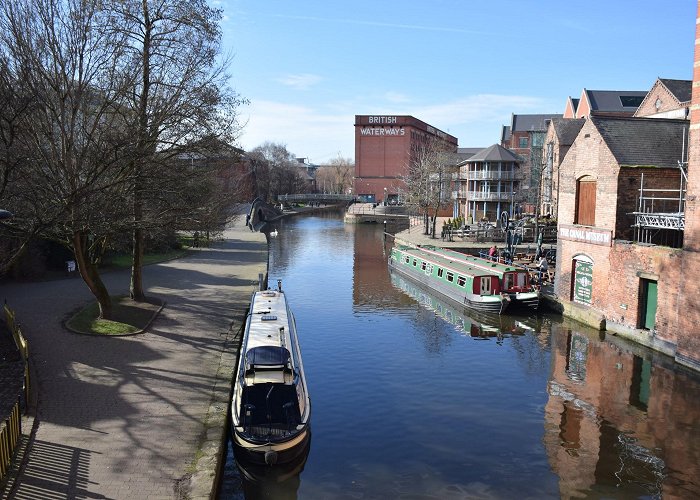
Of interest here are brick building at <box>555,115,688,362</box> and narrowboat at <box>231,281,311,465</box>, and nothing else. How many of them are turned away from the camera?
1

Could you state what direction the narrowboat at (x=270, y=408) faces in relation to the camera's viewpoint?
facing away from the viewer

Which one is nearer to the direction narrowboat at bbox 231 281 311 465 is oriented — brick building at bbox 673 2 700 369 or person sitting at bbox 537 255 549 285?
the person sitting

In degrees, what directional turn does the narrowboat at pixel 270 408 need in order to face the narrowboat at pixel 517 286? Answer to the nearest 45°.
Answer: approximately 45° to its right

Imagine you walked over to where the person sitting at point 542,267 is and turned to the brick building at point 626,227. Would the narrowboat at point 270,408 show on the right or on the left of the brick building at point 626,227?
right

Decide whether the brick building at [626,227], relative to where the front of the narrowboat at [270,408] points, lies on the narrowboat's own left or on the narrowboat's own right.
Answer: on the narrowboat's own right

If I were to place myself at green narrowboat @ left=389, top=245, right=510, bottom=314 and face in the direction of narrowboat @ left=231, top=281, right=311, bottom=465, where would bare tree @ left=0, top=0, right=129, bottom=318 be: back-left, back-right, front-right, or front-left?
front-right

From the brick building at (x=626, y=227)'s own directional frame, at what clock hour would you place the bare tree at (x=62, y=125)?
The bare tree is roughly at 12 o'clock from the brick building.

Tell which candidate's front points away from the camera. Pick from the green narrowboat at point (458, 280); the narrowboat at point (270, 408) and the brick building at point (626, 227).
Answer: the narrowboat
